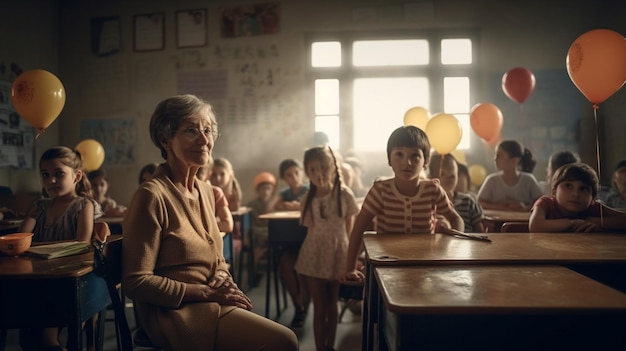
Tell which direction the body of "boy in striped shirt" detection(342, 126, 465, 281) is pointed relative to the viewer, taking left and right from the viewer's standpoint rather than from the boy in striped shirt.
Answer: facing the viewer

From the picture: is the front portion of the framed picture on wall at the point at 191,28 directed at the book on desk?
yes

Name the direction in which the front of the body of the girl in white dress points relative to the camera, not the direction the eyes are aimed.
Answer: toward the camera

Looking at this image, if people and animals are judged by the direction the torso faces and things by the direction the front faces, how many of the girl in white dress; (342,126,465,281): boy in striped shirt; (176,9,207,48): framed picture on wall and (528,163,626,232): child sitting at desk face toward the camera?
4

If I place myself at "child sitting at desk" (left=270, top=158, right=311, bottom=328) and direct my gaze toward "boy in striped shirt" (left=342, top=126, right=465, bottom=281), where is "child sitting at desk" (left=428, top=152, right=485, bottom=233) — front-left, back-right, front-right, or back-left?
front-left

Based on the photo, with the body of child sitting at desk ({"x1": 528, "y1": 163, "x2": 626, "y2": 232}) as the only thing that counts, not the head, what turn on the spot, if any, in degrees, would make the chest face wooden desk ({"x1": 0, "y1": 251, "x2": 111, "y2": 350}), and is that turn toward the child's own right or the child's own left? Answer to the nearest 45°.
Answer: approximately 45° to the child's own right

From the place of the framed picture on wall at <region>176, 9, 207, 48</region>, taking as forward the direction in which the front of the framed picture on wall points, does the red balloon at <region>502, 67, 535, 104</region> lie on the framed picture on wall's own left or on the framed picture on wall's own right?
on the framed picture on wall's own left

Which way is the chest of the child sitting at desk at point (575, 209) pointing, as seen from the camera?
toward the camera

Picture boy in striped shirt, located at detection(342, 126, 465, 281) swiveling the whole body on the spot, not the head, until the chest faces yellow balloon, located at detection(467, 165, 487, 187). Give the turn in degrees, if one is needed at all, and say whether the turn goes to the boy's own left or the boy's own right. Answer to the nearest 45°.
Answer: approximately 180°

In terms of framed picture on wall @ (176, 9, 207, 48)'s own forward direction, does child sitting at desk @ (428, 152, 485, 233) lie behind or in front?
in front
